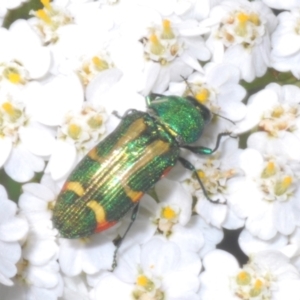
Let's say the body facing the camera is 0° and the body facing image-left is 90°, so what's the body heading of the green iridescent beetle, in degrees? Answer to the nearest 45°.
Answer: approximately 225°

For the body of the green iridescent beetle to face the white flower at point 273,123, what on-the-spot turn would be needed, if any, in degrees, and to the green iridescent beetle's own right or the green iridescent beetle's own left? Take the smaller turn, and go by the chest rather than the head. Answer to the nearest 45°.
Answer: approximately 45° to the green iridescent beetle's own right

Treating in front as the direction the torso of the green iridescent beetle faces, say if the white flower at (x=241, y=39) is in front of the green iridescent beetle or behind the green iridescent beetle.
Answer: in front

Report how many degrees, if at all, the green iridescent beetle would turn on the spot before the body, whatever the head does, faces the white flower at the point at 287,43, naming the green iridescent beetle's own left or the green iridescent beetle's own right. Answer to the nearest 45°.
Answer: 0° — it already faces it

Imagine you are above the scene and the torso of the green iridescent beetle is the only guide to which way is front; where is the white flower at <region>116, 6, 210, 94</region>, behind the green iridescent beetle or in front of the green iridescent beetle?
in front
